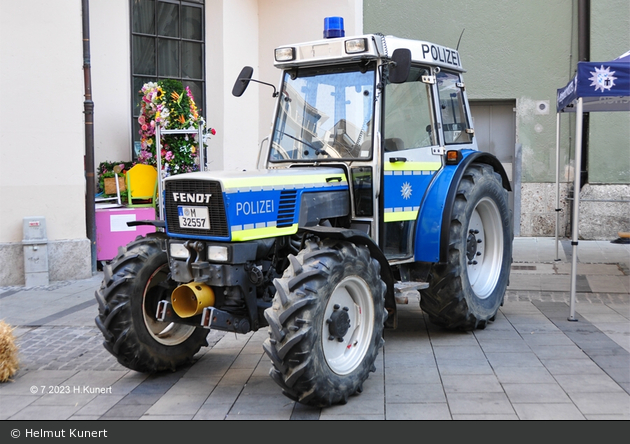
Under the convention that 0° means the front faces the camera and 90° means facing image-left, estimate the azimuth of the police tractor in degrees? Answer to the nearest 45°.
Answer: approximately 45°

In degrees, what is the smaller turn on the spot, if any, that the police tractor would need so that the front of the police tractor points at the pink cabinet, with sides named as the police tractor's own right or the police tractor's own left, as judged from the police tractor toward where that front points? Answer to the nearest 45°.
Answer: approximately 90° to the police tractor's own right

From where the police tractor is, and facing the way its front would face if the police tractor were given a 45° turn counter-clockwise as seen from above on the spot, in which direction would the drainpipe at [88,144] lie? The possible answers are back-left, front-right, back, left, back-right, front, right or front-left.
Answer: back-right

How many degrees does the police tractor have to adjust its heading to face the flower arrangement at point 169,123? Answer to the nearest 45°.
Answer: approximately 90° to its right
